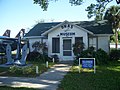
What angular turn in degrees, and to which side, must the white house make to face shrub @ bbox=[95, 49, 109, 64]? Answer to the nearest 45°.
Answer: approximately 45° to its left

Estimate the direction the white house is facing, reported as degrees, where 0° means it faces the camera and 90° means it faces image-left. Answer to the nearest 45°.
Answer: approximately 0°

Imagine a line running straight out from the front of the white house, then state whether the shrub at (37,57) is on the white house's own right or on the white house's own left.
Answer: on the white house's own right

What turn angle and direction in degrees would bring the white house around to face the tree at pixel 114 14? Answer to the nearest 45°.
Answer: approximately 135° to its left

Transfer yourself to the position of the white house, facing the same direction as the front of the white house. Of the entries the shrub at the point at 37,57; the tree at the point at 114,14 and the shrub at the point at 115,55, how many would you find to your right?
1

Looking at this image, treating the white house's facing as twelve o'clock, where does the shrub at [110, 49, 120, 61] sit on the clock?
The shrub is roughly at 9 o'clock from the white house.
